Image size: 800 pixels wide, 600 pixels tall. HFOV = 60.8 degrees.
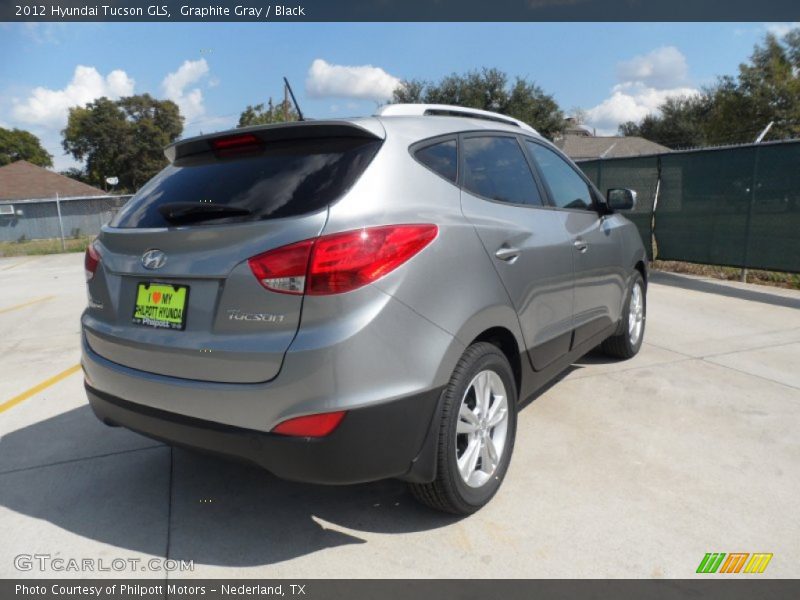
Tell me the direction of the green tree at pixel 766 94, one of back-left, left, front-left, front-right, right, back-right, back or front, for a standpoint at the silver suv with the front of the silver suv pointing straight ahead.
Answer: front

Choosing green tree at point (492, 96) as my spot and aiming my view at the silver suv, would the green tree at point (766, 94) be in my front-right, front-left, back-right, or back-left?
front-left

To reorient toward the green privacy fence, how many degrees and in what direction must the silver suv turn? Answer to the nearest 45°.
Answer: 0° — it already faces it

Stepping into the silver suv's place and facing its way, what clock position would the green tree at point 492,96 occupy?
The green tree is roughly at 11 o'clock from the silver suv.

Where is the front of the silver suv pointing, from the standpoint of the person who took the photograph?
facing away from the viewer and to the right of the viewer

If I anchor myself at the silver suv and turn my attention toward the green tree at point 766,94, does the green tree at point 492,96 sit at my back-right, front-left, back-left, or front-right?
front-left

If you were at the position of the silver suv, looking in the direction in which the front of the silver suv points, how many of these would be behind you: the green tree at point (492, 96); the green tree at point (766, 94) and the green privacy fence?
0
